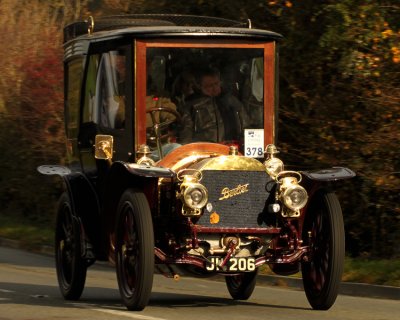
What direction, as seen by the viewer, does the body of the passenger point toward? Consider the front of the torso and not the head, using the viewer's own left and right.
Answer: facing the viewer

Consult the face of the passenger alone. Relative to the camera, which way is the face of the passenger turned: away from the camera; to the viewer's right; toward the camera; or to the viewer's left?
toward the camera
